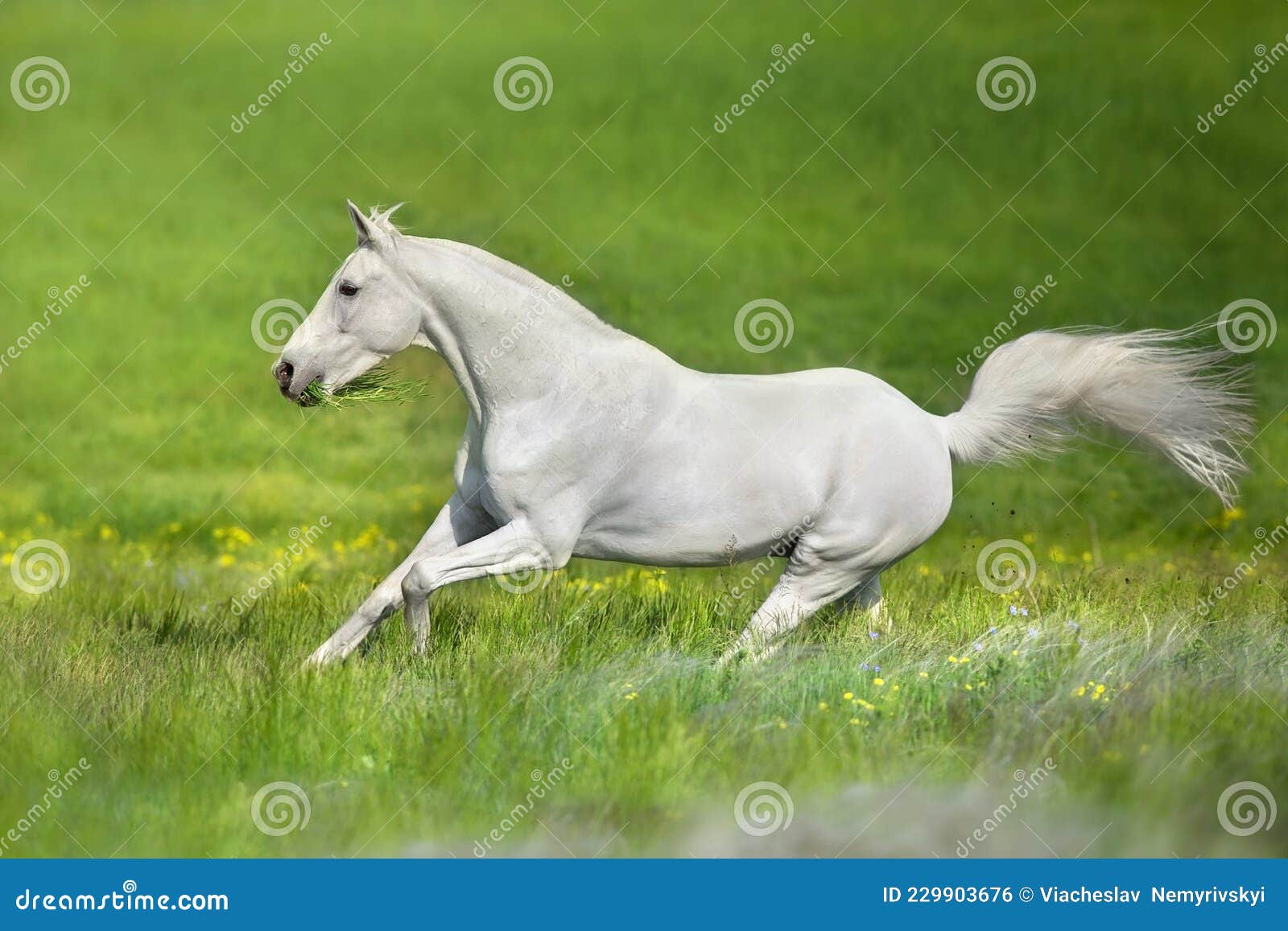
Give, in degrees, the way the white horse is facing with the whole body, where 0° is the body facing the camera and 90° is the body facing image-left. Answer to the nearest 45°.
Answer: approximately 90°
